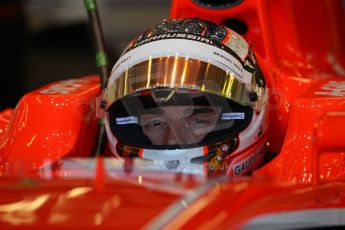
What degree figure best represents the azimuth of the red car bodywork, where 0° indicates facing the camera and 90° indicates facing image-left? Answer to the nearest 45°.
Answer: approximately 45°
